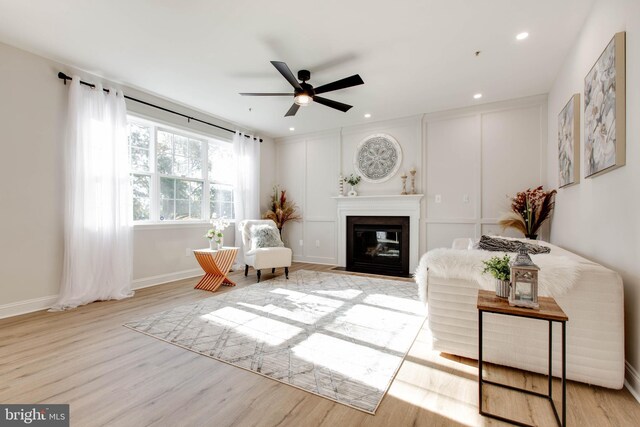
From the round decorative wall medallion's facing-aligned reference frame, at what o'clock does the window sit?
The window is roughly at 2 o'clock from the round decorative wall medallion.

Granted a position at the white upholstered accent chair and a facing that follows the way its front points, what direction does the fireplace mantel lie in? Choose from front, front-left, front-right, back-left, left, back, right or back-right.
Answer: front-left

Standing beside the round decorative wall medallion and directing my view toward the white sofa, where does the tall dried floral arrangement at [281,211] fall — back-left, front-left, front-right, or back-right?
back-right

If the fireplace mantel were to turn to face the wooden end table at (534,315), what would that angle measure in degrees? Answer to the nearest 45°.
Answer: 0° — it already faces it

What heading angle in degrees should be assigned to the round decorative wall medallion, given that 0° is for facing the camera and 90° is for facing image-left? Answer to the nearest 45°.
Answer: approximately 0°

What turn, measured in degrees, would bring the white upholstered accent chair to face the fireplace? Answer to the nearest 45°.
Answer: approximately 45° to its left

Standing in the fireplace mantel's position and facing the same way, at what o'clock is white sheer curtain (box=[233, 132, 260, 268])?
The white sheer curtain is roughly at 3 o'clock from the fireplace mantel.

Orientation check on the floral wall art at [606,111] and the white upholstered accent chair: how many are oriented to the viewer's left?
1

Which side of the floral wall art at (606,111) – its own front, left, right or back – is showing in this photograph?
left

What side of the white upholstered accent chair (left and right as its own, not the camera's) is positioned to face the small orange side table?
right
